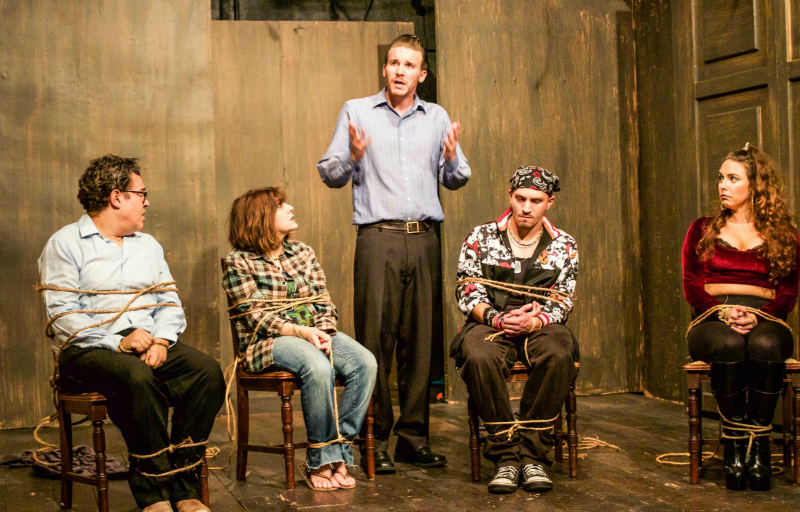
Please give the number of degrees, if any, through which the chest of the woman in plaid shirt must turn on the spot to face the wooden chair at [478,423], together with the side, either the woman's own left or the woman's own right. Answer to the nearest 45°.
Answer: approximately 45° to the woman's own left

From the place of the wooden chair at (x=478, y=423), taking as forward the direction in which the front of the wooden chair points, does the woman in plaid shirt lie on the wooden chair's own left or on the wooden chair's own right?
on the wooden chair's own right

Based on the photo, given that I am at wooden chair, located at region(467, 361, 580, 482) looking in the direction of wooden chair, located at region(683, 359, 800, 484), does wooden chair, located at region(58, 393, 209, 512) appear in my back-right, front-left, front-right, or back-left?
back-right

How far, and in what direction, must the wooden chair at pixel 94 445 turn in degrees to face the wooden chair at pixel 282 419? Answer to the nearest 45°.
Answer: approximately 45° to its left

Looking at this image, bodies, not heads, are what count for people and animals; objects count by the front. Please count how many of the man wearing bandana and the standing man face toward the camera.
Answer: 2

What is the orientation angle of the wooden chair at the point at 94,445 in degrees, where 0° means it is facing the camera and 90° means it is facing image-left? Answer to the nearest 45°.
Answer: approximately 315°

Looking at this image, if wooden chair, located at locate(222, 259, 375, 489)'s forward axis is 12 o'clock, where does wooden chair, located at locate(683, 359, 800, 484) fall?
wooden chair, located at locate(683, 359, 800, 484) is roughly at 11 o'clock from wooden chair, located at locate(222, 259, 375, 489).

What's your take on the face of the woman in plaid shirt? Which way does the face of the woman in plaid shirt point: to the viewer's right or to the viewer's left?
to the viewer's right

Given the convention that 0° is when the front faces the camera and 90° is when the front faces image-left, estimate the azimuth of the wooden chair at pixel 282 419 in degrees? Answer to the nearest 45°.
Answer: approximately 315°

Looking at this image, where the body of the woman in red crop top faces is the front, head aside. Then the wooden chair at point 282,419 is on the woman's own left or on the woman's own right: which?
on the woman's own right

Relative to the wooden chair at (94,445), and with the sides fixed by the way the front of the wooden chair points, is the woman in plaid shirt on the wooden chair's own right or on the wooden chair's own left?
on the wooden chair's own left

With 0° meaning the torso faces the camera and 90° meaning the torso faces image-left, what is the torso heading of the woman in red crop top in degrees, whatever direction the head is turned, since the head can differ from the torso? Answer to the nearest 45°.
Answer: approximately 0°
